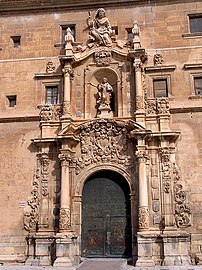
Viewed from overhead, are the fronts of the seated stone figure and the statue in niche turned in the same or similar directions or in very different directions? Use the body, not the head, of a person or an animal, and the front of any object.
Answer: same or similar directions

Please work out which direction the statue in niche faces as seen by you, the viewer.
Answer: facing the viewer

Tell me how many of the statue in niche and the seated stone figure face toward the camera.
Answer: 2
